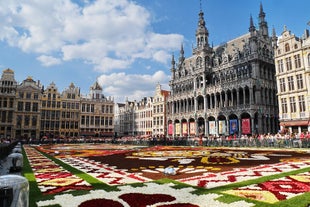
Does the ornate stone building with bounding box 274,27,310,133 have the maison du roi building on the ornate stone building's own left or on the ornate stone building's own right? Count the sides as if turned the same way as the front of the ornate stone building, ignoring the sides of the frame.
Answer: on the ornate stone building's own right

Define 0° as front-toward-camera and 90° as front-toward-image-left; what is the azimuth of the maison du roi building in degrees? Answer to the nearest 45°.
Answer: approximately 45°

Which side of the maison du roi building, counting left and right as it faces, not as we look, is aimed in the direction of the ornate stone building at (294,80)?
left
